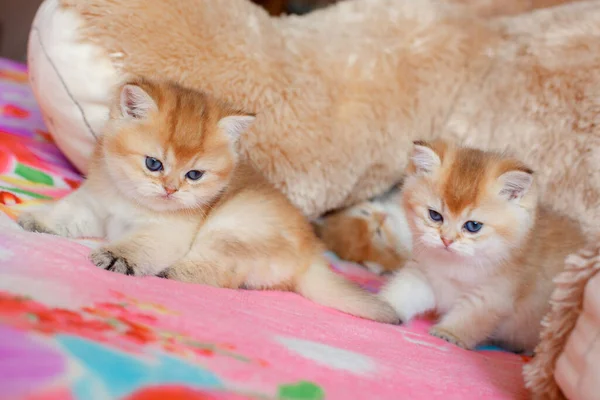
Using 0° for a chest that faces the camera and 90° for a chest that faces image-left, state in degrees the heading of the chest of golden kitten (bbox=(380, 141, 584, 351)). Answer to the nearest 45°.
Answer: approximately 45°

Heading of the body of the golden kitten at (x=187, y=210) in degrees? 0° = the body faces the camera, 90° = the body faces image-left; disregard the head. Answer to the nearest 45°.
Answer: approximately 45°

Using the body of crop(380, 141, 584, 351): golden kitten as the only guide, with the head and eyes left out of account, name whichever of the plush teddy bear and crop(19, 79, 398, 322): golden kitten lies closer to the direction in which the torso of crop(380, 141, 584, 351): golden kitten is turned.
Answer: the golden kitten

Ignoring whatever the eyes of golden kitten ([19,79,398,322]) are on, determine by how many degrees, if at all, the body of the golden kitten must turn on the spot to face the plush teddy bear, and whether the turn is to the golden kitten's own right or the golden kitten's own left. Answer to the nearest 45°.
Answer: approximately 180°

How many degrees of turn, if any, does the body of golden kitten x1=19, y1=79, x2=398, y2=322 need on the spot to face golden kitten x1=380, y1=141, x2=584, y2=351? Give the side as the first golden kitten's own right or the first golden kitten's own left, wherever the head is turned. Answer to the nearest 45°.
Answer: approximately 135° to the first golden kitten's own left
